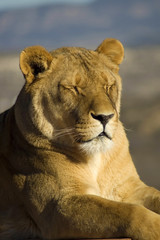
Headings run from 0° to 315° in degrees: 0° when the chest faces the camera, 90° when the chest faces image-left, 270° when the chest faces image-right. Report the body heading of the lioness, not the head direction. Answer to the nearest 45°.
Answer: approximately 315°
